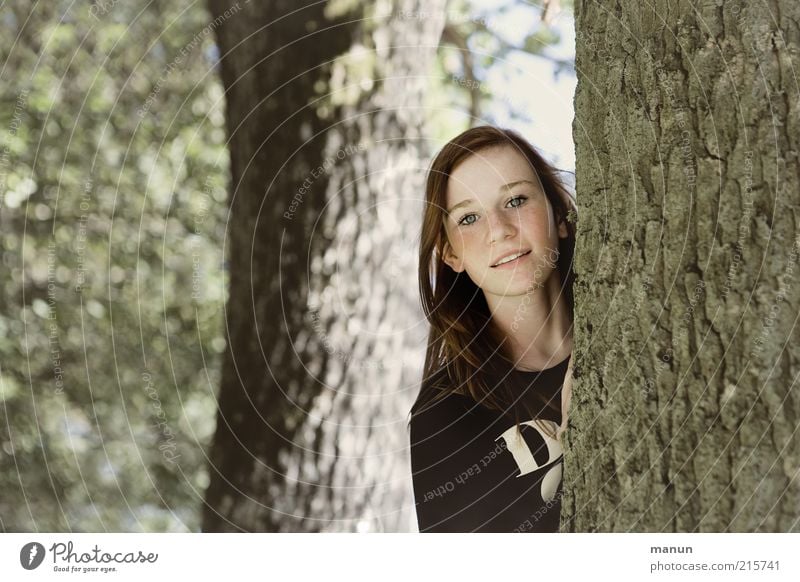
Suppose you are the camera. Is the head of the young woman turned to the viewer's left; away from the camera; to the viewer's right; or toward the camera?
toward the camera

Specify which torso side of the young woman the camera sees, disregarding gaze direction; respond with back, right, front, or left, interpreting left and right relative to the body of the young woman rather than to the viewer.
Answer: front
